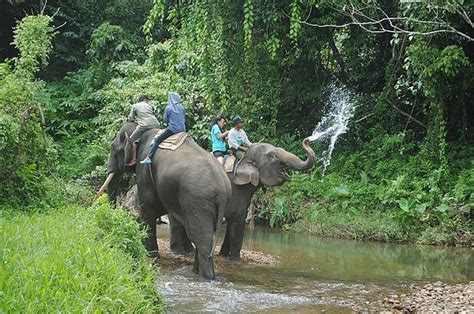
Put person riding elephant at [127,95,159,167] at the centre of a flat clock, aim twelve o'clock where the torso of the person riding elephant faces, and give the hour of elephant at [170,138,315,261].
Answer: The elephant is roughly at 5 o'clock from the person riding elephant.

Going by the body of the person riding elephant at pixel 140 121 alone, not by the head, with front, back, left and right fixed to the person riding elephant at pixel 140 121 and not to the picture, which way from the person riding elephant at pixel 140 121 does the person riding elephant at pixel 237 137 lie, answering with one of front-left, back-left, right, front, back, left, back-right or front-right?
back-right

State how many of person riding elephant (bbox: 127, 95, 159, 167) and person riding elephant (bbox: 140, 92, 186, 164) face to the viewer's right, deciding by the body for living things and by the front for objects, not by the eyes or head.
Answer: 0

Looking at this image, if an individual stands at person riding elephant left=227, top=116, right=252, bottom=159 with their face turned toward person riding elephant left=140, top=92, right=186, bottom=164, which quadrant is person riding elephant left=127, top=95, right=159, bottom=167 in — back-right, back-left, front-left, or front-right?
front-right

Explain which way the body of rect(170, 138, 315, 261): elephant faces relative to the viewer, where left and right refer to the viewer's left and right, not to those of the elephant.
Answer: facing to the right of the viewer

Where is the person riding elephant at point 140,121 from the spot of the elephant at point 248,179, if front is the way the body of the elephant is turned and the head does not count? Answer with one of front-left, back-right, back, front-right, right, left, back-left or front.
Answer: back

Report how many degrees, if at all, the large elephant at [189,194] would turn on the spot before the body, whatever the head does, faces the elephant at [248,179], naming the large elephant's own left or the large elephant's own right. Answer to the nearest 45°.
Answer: approximately 90° to the large elephant's own right

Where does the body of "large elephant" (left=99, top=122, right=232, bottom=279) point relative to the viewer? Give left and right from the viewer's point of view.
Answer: facing away from the viewer and to the left of the viewer

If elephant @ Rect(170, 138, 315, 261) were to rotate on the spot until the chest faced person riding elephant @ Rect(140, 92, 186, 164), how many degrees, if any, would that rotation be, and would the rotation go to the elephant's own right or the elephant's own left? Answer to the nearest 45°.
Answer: approximately 135° to the elephant's own right

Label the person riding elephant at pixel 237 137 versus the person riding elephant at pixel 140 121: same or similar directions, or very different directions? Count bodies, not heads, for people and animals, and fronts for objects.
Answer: very different directions

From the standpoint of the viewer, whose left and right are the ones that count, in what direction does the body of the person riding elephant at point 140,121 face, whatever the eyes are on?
facing away from the viewer and to the left of the viewer

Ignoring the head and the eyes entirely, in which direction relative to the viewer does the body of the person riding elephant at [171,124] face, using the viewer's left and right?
facing away from the viewer and to the left of the viewer

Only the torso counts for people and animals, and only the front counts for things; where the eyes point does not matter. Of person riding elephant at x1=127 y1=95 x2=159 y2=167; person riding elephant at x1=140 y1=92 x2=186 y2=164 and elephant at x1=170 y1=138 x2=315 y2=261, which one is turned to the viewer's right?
the elephant
